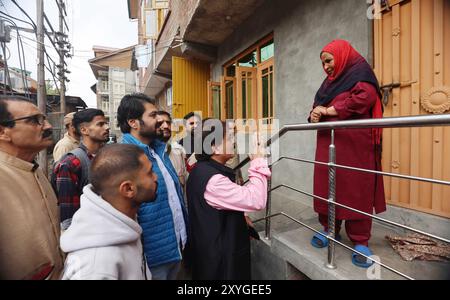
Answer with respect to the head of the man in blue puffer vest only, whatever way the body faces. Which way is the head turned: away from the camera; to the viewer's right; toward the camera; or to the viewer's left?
to the viewer's right

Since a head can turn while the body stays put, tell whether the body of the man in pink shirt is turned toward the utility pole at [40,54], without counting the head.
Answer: no

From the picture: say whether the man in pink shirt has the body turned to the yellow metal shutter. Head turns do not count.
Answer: no

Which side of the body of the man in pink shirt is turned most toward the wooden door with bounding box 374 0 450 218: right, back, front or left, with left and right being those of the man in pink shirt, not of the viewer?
front

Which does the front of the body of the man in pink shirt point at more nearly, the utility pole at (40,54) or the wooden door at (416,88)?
the wooden door

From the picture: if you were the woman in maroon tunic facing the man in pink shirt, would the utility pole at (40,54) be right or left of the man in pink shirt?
right

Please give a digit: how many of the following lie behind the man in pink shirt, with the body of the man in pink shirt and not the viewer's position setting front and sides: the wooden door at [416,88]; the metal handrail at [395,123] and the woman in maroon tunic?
0

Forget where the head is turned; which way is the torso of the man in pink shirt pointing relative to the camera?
to the viewer's right

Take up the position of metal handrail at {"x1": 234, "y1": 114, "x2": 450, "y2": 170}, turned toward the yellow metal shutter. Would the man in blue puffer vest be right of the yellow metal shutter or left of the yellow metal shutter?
left

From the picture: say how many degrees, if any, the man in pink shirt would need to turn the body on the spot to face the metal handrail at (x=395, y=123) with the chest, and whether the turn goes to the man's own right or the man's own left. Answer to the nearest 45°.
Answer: approximately 45° to the man's own right

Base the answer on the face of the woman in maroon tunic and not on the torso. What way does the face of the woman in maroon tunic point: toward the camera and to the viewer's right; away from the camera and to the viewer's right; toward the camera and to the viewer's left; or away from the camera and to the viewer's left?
toward the camera and to the viewer's left

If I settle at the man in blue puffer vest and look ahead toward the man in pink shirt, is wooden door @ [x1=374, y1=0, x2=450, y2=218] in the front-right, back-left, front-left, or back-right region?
front-left

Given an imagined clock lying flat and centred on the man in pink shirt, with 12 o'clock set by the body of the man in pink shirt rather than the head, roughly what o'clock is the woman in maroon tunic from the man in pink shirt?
The woman in maroon tunic is roughly at 12 o'clock from the man in pink shirt.

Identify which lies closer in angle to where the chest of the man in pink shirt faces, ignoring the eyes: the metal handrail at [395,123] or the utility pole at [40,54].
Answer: the metal handrail
